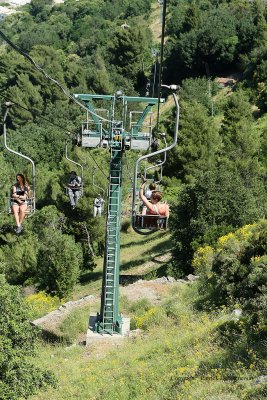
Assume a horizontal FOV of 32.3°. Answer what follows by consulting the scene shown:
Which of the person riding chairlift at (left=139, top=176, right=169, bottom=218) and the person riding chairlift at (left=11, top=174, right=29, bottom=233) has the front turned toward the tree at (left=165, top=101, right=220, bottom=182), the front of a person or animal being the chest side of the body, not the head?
the person riding chairlift at (left=139, top=176, right=169, bottom=218)

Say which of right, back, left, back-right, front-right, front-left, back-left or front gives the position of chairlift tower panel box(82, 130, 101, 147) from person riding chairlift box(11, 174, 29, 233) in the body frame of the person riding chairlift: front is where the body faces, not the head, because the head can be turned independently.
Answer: back-left

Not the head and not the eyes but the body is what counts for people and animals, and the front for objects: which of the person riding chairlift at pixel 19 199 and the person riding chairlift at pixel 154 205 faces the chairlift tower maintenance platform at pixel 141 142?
the person riding chairlift at pixel 154 205

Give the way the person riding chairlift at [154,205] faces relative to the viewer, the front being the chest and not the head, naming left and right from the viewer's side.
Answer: facing away from the viewer

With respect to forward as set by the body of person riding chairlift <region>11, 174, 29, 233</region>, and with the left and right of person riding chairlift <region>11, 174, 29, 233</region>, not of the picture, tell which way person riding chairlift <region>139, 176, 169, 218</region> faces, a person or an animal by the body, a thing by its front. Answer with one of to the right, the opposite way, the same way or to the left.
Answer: the opposite way

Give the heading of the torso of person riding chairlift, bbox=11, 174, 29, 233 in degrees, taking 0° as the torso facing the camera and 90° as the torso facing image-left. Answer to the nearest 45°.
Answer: approximately 0°

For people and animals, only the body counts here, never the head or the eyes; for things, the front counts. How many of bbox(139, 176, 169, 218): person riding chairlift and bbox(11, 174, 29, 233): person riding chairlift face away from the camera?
1

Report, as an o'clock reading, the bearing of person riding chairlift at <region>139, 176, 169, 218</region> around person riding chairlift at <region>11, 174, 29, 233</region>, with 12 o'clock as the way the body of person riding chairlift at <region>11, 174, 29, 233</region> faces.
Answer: person riding chairlift at <region>139, 176, 169, 218</region> is roughly at 10 o'clock from person riding chairlift at <region>11, 174, 29, 233</region>.
